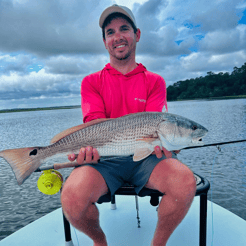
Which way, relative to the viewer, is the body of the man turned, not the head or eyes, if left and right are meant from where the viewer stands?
facing the viewer
